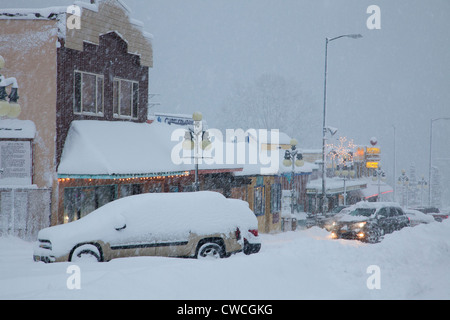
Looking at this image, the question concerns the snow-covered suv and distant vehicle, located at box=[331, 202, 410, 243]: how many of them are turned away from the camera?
0

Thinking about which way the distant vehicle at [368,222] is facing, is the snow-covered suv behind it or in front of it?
in front

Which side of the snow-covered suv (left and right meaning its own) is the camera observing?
left

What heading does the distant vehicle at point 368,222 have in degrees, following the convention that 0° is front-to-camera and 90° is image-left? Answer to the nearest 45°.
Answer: approximately 45°

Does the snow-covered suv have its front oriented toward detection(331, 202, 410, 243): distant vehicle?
no
